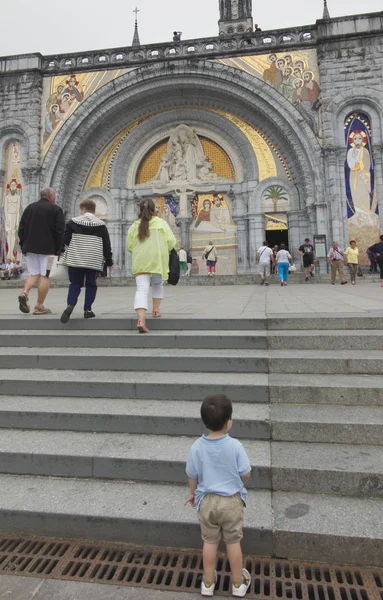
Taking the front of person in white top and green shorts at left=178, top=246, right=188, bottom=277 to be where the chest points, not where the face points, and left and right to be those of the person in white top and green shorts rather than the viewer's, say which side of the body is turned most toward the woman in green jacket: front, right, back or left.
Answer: back

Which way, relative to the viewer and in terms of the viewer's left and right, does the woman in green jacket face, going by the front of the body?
facing away from the viewer

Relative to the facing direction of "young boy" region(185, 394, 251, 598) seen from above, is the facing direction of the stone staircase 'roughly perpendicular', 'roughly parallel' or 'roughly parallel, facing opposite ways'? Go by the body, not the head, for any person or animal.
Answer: roughly parallel, facing opposite ways

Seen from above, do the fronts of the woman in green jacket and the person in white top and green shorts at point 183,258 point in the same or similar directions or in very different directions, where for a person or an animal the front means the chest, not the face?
same or similar directions

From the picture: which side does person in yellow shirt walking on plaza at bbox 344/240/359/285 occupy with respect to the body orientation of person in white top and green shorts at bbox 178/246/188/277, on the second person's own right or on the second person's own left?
on the second person's own right

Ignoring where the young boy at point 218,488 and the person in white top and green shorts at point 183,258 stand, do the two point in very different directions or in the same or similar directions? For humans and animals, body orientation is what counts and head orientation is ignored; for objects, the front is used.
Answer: same or similar directions

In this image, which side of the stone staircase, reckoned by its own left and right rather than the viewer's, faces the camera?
front

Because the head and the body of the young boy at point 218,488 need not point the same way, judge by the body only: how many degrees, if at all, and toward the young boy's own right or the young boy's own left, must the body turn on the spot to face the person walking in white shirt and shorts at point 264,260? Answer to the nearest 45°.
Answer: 0° — they already face them

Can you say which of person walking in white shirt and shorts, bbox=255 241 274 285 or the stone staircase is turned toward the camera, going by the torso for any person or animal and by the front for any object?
the stone staircase

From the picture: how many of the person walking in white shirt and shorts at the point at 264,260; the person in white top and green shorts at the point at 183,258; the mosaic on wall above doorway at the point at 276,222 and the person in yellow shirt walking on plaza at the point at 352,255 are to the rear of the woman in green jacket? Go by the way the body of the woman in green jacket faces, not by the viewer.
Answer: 0

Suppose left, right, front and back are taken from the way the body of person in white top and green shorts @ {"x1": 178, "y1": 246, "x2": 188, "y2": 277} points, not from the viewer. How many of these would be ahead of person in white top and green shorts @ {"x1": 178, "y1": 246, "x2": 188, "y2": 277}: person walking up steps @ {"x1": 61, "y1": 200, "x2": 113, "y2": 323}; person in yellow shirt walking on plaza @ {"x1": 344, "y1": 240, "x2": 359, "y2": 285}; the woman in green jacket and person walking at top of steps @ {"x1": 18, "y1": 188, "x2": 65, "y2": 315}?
0

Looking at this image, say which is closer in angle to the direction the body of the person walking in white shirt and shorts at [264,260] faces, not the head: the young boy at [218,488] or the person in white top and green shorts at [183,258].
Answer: the person in white top and green shorts

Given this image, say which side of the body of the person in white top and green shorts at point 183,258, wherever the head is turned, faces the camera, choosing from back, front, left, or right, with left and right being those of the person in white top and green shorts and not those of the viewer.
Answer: back

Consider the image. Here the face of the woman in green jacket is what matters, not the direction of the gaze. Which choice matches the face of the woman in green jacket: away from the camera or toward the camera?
away from the camera

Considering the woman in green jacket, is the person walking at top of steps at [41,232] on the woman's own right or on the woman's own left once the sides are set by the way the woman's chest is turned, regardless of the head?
on the woman's own left

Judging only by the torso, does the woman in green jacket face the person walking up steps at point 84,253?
no

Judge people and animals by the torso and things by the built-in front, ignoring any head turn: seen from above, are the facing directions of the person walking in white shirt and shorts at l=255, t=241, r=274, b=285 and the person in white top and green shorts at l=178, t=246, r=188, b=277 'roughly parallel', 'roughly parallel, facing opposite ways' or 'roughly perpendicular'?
roughly parallel
